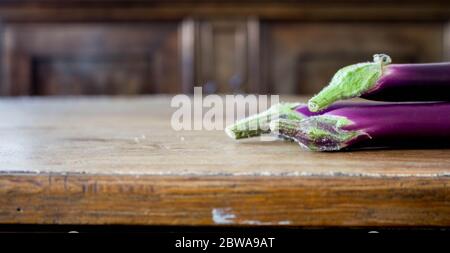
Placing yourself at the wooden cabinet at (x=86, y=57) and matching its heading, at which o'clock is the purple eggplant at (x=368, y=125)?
The purple eggplant is roughly at 12 o'clock from the wooden cabinet.

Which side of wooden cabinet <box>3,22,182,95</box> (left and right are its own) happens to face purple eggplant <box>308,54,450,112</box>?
front

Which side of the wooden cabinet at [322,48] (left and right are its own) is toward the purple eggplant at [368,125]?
front

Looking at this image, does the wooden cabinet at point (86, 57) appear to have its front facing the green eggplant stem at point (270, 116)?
yes

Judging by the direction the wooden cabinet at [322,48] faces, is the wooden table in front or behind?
in front

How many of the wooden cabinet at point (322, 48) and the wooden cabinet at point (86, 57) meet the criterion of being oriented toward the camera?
2

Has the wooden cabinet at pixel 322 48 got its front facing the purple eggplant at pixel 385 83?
yes

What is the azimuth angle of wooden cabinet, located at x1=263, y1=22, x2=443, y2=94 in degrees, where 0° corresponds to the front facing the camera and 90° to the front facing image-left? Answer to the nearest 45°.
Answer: approximately 0°

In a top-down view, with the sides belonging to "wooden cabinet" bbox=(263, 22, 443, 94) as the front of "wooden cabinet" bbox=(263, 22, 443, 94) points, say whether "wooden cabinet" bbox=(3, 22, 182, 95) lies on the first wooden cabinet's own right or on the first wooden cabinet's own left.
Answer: on the first wooden cabinet's own right

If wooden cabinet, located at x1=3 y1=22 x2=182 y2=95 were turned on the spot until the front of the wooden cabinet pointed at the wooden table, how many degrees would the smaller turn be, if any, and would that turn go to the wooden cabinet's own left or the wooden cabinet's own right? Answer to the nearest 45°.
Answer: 0° — it already faces it

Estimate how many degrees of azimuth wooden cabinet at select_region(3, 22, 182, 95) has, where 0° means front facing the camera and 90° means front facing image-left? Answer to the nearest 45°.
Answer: approximately 0°
